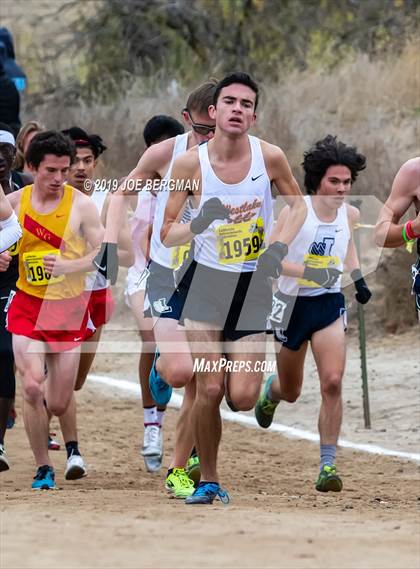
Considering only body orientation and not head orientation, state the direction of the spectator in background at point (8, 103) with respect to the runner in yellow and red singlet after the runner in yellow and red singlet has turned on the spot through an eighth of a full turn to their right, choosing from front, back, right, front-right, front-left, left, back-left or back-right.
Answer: back-right

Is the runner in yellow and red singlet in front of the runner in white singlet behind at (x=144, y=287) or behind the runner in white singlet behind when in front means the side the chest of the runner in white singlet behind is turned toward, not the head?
in front

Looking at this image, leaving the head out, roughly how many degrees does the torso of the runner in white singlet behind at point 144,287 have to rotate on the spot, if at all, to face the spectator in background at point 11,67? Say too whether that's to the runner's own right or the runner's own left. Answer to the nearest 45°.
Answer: approximately 180°

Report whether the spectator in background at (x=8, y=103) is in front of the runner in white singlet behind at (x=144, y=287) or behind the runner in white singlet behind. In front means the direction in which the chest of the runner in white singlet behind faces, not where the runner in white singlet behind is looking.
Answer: behind

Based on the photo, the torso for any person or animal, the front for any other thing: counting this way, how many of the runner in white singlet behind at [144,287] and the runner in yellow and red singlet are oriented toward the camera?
2

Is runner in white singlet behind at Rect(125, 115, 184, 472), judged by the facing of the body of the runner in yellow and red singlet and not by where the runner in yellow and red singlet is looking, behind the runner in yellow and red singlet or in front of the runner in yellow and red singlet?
behind

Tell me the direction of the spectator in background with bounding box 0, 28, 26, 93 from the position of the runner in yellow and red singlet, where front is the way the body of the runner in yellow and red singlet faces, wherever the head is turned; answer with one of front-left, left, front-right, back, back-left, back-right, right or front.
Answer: back

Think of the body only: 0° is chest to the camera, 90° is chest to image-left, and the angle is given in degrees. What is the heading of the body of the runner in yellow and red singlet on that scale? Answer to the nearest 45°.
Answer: approximately 0°

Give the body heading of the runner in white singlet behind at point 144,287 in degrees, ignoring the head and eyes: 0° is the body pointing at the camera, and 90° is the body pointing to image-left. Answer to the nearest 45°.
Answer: approximately 0°
